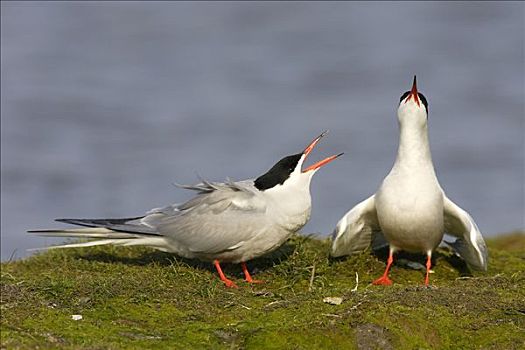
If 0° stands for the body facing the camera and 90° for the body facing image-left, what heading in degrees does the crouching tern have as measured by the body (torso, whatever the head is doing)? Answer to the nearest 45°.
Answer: approximately 270°
